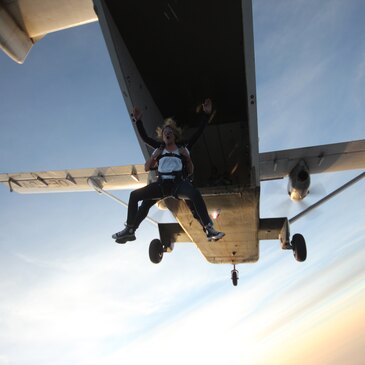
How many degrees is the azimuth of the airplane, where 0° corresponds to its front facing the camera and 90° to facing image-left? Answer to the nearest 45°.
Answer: approximately 180°
